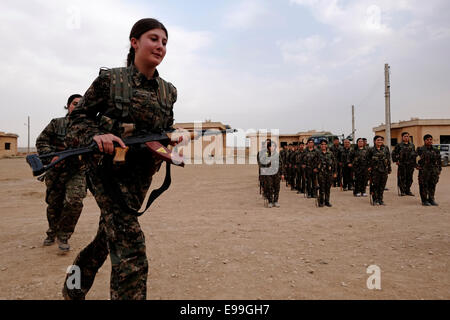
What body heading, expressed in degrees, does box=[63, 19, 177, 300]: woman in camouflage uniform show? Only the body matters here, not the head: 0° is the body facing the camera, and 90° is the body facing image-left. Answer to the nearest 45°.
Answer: approximately 315°

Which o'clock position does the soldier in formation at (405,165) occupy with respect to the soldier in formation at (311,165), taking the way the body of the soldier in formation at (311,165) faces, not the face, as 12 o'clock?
the soldier in formation at (405,165) is roughly at 8 o'clock from the soldier in formation at (311,165).

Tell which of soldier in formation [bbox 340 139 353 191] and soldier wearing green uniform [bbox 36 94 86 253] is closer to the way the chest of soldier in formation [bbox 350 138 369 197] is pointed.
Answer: the soldier wearing green uniform

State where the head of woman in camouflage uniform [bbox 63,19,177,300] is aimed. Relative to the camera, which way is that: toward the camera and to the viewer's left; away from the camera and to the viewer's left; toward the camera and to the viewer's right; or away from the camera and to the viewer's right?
toward the camera and to the viewer's right

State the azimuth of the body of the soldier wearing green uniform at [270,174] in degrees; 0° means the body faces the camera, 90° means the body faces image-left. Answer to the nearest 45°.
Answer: approximately 0°

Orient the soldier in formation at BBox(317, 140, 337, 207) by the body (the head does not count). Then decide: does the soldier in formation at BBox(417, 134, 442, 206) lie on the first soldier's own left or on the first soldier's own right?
on the first soldier's own left
